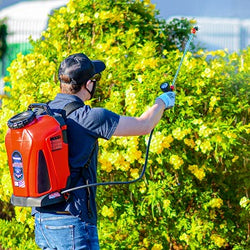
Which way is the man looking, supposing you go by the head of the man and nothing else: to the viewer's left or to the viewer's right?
to the viewer's right

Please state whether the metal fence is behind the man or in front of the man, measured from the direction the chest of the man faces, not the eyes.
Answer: in front

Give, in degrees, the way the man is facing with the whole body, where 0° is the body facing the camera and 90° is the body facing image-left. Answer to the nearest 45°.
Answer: approximately 225°

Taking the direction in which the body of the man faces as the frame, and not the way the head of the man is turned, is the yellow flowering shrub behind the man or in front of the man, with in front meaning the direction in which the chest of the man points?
in front
